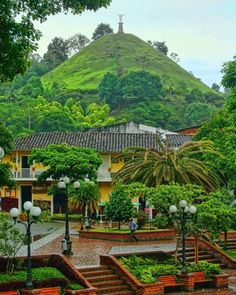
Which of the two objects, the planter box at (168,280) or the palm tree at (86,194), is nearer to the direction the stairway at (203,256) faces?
the planter box

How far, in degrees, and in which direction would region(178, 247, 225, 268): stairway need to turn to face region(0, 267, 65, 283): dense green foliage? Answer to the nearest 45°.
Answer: approximately 90° to its right

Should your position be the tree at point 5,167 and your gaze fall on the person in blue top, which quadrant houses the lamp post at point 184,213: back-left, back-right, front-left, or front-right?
front-right

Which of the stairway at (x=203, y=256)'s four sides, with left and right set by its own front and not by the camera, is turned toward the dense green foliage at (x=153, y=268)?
right

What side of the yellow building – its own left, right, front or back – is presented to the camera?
front

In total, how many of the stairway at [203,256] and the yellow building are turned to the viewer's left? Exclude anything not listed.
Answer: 0

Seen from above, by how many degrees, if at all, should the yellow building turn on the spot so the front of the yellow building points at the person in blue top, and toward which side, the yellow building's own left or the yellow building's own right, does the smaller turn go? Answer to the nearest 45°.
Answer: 0° — it already faces them

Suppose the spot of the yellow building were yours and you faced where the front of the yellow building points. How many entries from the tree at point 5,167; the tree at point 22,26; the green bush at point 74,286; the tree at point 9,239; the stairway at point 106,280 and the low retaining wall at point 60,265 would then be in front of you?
6

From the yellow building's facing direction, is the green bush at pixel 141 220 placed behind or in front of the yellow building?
in front

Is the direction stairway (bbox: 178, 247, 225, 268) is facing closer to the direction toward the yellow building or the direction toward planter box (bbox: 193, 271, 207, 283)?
the planter box

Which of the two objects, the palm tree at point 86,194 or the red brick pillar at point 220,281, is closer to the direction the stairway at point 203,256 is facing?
the red brick pillar

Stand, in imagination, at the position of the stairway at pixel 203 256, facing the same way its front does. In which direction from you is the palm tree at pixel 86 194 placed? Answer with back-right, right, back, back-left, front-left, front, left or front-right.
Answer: back
